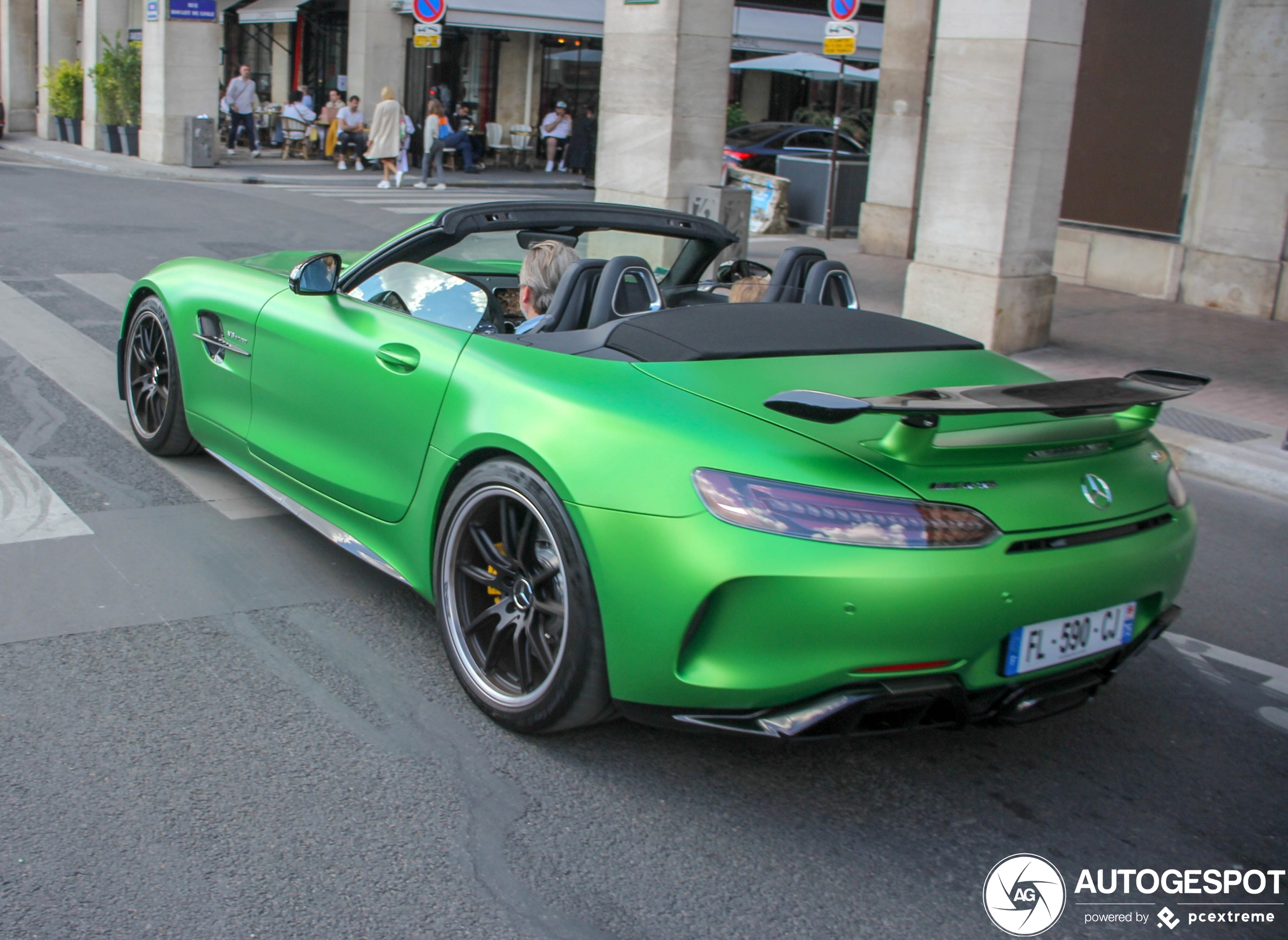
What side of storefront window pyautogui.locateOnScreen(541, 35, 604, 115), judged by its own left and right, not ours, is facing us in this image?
front

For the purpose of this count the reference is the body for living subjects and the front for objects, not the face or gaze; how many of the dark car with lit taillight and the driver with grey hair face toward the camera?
0

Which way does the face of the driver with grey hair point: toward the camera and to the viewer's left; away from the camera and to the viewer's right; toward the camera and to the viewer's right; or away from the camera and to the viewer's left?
away from the camera and to the viewer's left

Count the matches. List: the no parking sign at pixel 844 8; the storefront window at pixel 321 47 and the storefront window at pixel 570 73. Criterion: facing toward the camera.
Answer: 3

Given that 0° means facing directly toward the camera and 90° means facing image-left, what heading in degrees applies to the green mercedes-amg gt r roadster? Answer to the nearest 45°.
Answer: approximately 135°

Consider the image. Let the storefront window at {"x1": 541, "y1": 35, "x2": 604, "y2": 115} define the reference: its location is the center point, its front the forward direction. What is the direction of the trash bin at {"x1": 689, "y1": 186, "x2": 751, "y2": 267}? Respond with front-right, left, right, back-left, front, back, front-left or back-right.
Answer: front

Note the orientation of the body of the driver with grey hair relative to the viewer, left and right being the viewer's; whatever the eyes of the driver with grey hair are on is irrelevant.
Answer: facing away from the viewer and to the left of the viewer

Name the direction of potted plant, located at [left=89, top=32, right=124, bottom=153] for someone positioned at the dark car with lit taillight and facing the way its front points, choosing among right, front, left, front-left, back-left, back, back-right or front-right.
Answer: back-left

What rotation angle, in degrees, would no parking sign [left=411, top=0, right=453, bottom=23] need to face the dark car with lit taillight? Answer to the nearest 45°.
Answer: approximately 90° to its left

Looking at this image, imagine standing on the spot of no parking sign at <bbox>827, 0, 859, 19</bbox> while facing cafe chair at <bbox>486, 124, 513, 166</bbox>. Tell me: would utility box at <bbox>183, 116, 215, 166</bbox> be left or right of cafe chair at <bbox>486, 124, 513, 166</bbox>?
left

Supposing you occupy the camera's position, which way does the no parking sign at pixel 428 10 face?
facing the viewer

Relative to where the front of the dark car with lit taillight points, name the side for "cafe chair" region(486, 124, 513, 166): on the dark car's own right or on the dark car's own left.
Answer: on the dark car's own left
